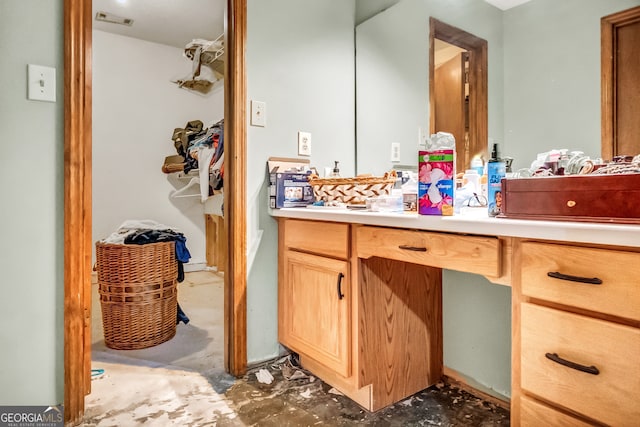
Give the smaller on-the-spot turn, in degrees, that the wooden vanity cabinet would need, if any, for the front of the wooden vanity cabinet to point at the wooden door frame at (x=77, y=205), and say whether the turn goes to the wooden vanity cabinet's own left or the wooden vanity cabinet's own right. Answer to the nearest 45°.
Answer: approximately 45° to the wooden vanity cabinet's own right

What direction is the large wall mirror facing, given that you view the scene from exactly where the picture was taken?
facing the viewer and to the left of the viewer

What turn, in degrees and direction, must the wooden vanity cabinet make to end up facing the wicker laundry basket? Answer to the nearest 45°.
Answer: approximately 45° to its right

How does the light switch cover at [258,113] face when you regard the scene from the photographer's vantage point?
facing the viewer and to the right of the viewer

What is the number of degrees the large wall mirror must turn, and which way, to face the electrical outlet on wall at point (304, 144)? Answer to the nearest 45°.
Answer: approximately 45° to its right

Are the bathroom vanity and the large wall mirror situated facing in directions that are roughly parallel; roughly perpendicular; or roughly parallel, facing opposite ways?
roughly parallel

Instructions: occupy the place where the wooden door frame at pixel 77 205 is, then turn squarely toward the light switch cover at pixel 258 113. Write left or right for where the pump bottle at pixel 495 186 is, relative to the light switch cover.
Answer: right

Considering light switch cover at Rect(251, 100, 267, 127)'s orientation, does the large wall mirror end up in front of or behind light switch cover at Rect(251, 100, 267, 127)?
in front

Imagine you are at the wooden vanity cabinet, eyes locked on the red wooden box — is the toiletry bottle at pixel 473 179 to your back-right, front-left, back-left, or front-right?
front-left

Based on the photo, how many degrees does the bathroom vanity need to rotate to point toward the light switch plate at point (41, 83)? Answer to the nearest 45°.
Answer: approximately 45° to its right

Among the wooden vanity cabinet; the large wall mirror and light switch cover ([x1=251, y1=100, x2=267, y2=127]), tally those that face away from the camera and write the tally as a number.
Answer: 0

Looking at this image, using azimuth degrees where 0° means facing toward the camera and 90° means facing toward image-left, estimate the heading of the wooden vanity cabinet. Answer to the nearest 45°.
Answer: approximately 45°

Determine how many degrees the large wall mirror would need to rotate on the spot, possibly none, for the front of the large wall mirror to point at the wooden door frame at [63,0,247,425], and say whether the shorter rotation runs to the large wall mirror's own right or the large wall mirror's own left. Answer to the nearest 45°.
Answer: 0° — it already faces it

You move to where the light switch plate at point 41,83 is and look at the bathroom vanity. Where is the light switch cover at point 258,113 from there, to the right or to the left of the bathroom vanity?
left

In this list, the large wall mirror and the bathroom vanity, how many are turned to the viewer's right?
0
